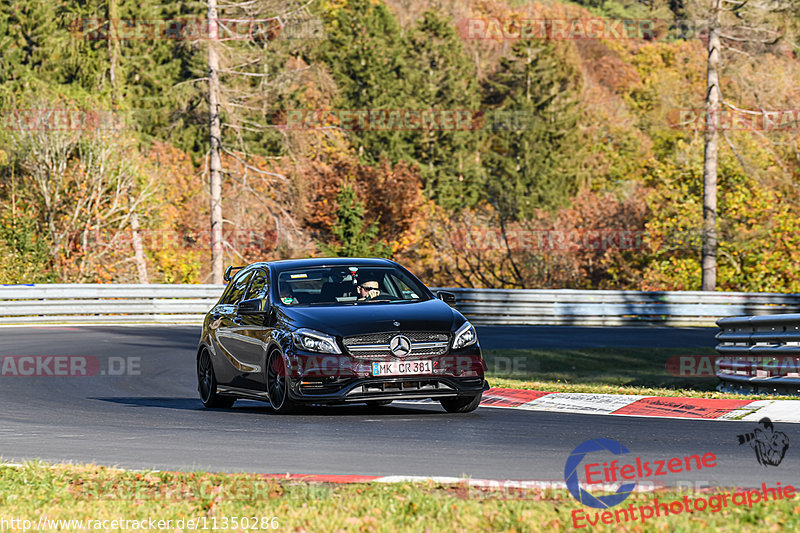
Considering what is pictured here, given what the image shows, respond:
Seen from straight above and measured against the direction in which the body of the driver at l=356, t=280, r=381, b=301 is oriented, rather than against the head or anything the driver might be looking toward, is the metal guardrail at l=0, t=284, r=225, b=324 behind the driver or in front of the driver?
behind

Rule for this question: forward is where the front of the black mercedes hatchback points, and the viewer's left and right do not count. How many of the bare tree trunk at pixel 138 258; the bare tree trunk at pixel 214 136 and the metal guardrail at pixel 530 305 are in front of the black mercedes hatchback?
0

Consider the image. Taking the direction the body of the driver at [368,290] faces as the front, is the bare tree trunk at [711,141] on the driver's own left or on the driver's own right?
on the driver's own left

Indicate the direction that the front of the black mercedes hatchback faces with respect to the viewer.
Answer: facing the viewer and to the right of the viewer

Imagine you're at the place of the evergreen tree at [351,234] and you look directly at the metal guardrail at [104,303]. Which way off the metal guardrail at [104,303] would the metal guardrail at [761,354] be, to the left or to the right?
left

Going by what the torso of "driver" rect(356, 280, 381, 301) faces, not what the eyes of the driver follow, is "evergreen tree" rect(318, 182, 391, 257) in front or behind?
behind

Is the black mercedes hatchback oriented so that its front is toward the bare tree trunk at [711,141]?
no

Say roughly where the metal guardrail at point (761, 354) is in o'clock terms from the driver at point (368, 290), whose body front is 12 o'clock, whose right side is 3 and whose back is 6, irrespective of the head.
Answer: The metal guardrail is roughly at 10 o'clock from the driver.

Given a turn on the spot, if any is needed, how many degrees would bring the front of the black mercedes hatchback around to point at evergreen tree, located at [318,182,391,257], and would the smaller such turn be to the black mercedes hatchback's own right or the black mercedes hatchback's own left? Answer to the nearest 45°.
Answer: approximately 135° to the black mercedes hatchback's own left

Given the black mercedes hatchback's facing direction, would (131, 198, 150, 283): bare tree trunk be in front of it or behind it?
behind

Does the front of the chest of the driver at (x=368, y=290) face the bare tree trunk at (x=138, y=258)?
no

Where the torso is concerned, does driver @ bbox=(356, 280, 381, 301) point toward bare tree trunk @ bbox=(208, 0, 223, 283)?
no

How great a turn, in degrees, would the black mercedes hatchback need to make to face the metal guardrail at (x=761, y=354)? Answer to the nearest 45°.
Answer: approximately 90° to its left
